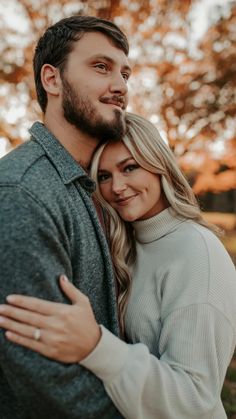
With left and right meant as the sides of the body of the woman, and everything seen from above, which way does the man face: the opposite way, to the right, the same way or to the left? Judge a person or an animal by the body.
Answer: to the left

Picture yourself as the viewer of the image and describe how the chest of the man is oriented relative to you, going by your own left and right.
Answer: facing the viewer and to the right of the viewer

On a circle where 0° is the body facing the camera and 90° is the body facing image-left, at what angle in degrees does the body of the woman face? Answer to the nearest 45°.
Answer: approximately 45°
